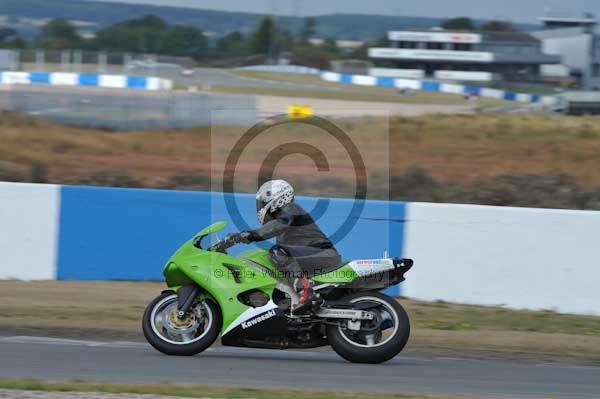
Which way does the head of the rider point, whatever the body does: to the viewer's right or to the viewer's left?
to the viewer's left

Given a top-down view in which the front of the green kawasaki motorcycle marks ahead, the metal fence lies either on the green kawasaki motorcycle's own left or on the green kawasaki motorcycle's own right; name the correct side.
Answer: on the green kawasaki motorcycle's own right

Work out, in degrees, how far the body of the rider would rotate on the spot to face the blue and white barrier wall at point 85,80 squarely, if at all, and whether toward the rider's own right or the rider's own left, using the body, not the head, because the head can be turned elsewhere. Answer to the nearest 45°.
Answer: approximately 90° to the rider's own right

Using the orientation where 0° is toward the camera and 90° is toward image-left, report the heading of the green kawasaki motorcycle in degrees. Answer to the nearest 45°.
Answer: approximately 90°

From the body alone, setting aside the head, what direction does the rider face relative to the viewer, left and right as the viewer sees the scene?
facing to the left of the viewer

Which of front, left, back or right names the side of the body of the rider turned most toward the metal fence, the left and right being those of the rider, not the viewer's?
right
